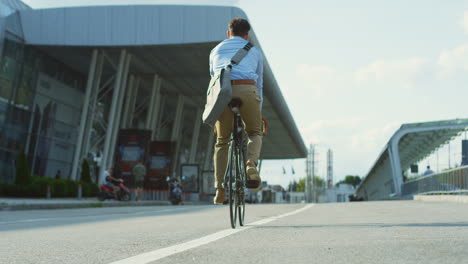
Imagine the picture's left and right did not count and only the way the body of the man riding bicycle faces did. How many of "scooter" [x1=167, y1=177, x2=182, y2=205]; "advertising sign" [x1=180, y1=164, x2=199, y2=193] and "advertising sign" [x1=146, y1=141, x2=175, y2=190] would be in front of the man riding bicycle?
3

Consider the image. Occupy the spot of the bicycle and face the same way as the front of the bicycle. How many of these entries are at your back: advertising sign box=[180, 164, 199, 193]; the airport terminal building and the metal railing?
0

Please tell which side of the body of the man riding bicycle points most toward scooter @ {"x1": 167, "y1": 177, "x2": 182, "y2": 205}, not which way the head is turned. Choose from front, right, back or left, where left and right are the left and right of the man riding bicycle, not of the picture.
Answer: front

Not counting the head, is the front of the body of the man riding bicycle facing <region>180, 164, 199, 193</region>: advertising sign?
yes

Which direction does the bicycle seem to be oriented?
away from the camera

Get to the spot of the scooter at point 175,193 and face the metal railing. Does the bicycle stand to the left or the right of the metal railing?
right

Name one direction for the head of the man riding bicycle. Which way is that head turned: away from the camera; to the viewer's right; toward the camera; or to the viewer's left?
away from the camera

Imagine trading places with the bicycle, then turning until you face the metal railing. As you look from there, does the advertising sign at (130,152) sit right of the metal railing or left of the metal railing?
left

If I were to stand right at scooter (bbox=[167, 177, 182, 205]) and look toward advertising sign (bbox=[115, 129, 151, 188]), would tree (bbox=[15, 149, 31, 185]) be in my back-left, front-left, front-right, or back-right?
front-left

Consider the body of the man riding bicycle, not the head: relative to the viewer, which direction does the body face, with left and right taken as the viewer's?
facing away from the viewer
